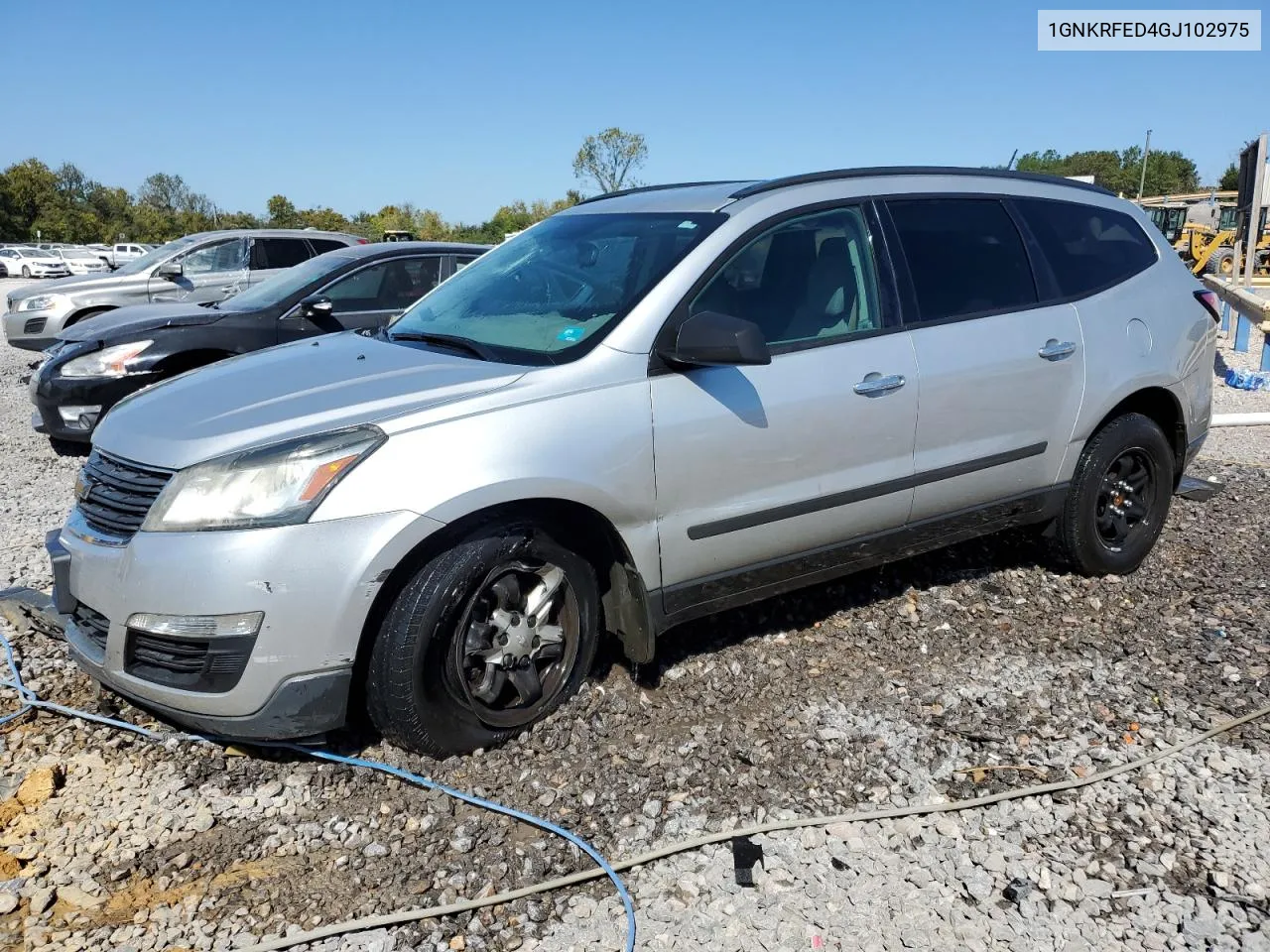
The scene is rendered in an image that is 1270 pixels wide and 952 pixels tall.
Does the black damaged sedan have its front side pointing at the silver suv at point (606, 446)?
no

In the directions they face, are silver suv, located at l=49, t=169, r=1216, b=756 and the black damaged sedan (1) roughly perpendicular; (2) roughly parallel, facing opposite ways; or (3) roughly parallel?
roughly parallel

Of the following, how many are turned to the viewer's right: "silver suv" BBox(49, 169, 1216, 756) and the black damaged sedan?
0

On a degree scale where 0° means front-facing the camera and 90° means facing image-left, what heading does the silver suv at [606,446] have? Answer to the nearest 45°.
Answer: approximately 45°

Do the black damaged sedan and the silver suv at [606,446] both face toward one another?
no

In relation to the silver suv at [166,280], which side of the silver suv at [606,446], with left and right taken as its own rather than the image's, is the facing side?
right

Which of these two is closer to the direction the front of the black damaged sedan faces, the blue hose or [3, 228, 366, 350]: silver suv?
the blue hose

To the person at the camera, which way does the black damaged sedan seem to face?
facing the viewer and to the left of the viewer

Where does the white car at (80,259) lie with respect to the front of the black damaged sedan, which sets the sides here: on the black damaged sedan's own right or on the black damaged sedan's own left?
on the black damaged sedan's own right

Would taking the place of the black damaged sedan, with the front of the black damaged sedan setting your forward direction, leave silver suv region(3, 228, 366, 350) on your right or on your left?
on your right
